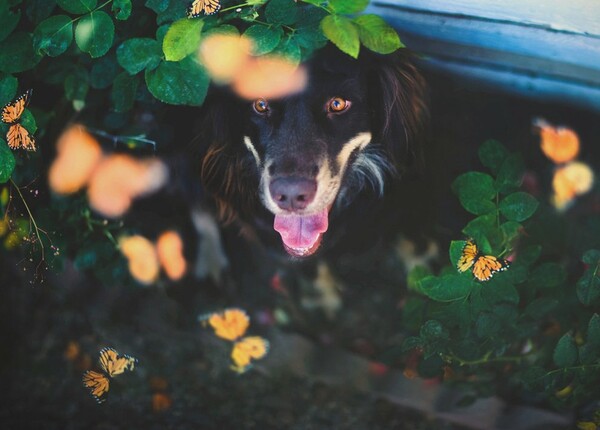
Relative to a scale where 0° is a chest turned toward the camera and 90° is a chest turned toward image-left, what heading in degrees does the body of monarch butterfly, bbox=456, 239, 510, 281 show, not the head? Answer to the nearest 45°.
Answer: approximately 225°
